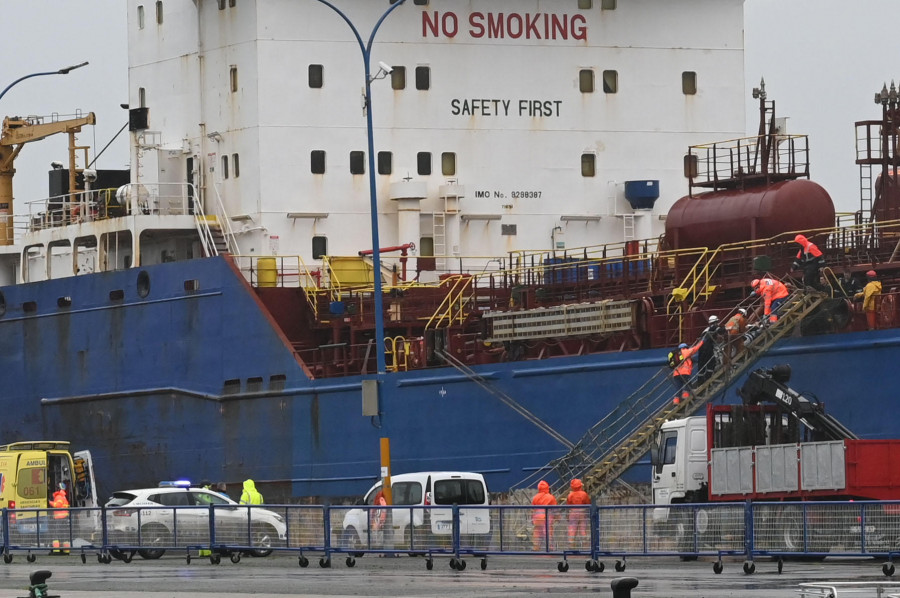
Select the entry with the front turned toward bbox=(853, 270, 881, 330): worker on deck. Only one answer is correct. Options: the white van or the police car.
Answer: the police car

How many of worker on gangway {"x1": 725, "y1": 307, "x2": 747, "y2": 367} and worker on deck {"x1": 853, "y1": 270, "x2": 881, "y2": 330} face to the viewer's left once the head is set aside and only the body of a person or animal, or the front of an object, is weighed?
1

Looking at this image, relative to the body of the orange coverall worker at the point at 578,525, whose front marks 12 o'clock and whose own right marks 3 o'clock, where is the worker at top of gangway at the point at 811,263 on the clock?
The worker at top of gangway is roughly at 1 o'clock from the orange coverall worker.

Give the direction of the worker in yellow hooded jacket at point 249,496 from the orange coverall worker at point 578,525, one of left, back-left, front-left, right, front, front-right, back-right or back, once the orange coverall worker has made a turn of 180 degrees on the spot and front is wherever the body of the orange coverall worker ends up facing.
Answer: back-right

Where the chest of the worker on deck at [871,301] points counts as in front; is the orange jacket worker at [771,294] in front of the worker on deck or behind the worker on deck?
in front

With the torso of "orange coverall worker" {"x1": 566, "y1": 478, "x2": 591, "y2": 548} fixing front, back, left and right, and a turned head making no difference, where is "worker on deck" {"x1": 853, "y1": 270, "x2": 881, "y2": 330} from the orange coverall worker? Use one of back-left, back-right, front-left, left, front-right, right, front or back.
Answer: front-right

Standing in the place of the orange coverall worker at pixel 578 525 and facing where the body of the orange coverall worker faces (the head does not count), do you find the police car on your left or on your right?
on your left

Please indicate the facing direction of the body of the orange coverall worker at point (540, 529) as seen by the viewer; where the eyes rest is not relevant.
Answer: away from the camera

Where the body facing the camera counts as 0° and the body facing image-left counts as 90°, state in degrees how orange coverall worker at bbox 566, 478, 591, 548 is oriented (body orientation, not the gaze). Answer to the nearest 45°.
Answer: approximately 180°

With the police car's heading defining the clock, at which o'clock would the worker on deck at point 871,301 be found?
The worker on deck is roughly at 12 o'clock from the police car.

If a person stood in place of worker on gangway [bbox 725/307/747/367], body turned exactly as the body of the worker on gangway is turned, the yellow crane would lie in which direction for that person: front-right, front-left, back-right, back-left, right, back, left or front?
back-left

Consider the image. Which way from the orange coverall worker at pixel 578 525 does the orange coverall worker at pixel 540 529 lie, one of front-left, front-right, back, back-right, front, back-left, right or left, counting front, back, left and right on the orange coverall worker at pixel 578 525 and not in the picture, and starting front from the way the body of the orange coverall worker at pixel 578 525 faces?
front-left
